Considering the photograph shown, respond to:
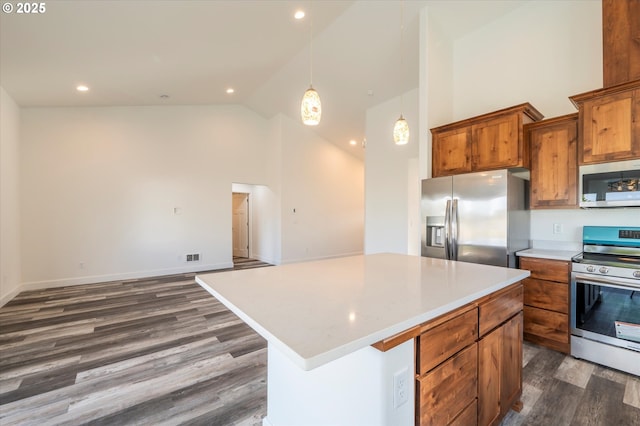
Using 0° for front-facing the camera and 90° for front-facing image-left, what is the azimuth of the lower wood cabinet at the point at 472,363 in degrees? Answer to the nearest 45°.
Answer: approximately 315°

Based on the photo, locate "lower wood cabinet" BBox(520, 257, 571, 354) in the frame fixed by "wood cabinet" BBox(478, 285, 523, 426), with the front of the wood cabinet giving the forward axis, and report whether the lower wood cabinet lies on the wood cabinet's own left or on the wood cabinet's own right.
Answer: on the wood cabinet's own left

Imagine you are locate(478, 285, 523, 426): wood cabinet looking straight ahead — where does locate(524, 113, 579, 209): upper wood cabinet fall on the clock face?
The upper wood cabinet is roughly at 8 o'clock from the wood cabinet.

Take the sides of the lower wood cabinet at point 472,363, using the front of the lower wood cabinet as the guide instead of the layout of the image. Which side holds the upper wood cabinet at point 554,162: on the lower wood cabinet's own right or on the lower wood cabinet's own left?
on the lower wood cabinet's own left

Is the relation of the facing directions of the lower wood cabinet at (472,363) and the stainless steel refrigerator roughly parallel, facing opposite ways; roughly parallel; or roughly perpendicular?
roughly perpendicular

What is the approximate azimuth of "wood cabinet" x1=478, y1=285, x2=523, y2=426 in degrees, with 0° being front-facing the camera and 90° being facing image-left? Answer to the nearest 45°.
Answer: approximately 315°

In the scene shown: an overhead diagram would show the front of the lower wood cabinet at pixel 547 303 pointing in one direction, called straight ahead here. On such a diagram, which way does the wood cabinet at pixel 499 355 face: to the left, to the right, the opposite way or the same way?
to the left

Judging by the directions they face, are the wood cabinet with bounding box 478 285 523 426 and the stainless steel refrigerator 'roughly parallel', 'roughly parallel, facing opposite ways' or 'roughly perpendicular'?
roughly perpendicular
